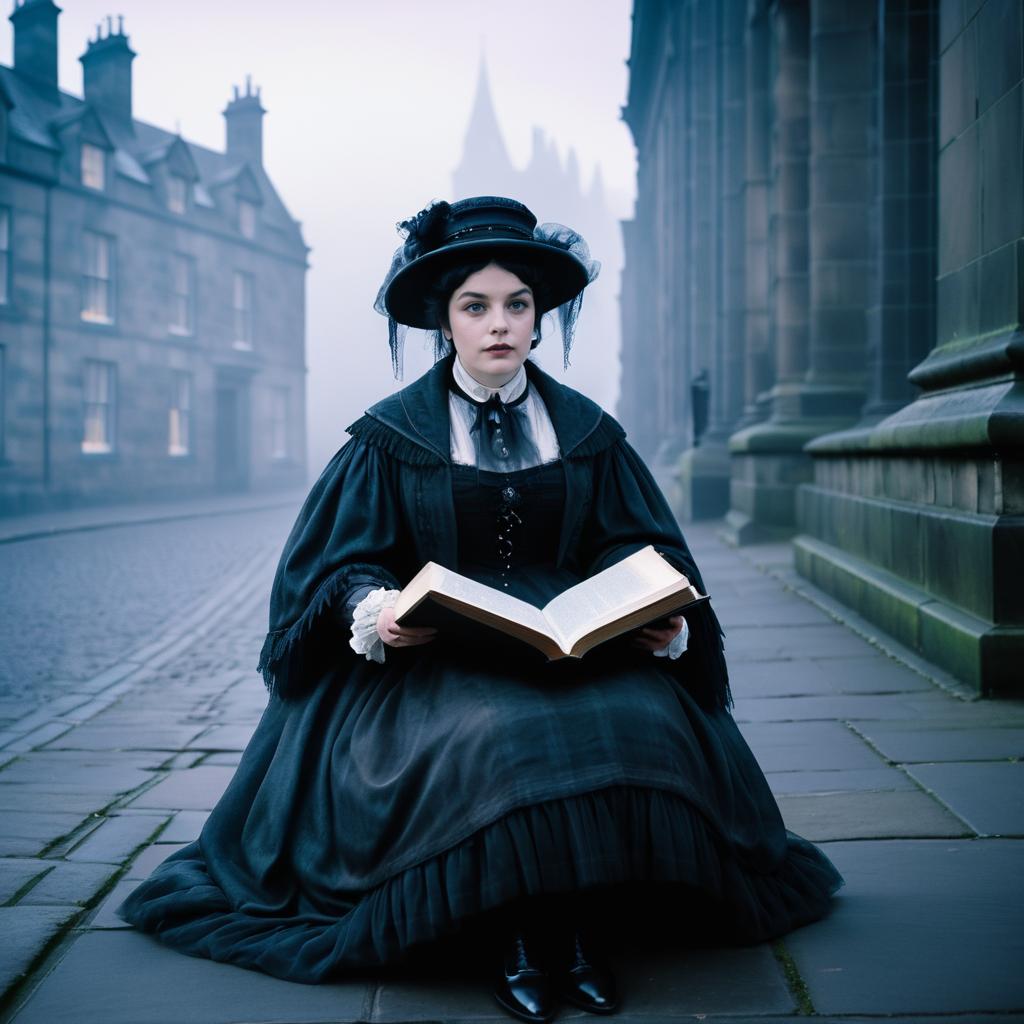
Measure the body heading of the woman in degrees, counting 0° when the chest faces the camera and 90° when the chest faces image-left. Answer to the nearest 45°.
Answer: approximately 0°

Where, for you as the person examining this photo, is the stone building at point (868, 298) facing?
facing to the left of the viewer

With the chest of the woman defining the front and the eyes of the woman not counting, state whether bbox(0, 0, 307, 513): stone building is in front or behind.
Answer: behind

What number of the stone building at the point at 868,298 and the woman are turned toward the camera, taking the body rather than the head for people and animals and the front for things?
1

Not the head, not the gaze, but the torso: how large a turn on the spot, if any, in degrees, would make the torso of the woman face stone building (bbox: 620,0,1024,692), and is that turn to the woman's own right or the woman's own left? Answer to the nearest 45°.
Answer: approximately 135° to the woman's own left

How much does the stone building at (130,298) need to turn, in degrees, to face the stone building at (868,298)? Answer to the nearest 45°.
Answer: approximately 45° to its right
